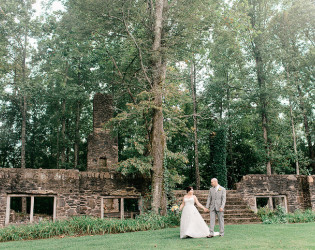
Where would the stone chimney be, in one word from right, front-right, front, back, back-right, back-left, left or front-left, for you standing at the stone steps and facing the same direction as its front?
back-right

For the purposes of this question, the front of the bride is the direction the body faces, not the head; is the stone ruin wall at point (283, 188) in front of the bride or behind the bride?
behind

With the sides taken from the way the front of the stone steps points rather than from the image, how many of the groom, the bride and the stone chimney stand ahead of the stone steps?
2

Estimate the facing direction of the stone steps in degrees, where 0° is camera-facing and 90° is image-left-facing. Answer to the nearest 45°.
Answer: approximately 0°

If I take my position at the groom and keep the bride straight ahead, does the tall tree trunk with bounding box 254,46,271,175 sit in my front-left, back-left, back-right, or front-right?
back-right

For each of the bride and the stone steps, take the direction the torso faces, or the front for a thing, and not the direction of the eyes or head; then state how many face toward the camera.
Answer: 2

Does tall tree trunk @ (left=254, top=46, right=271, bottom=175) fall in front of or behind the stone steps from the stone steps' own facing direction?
behind
